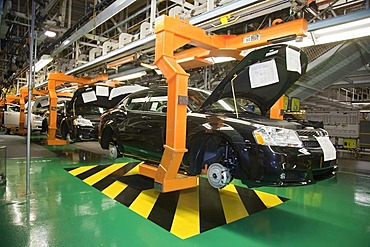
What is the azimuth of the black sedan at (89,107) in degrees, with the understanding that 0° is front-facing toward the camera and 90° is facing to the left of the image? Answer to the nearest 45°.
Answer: approximately 315°

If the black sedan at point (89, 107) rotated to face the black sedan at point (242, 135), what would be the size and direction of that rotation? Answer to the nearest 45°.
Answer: approximately 45° to its right

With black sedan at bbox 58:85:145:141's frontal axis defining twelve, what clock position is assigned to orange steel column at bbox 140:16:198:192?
The orange steel column is roughly at 1 o'clock from the black sedan.

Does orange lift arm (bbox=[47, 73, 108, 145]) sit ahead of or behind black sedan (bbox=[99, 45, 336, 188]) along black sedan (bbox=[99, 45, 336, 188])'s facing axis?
behind

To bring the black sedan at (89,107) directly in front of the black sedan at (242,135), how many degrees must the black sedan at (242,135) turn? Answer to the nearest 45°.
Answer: approximately 180°

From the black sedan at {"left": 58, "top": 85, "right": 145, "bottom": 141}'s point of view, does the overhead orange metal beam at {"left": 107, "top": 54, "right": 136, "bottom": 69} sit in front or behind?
in front

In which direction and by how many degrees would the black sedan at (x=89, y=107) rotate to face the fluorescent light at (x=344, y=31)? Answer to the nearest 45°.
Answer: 0° — it already faces it

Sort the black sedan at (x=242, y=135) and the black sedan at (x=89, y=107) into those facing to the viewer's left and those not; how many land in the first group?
0
